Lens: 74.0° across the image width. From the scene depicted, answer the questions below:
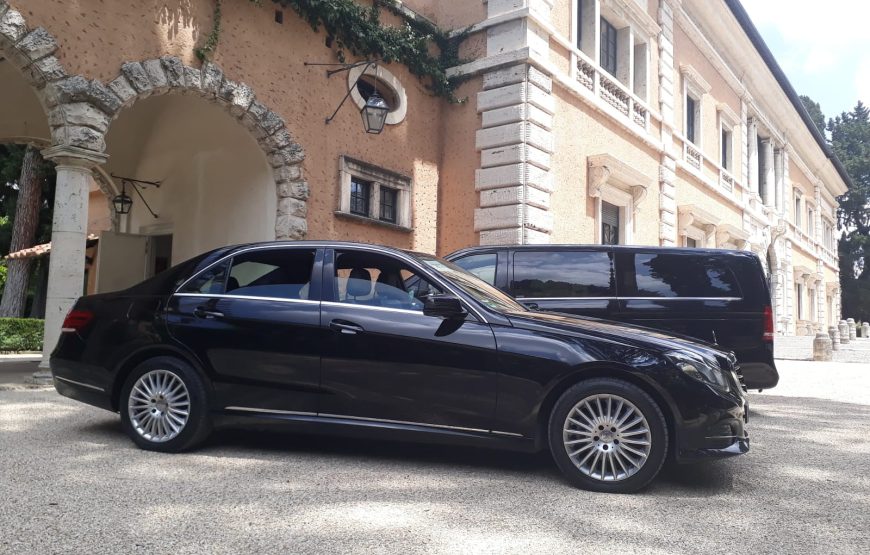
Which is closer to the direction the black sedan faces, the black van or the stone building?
the black van

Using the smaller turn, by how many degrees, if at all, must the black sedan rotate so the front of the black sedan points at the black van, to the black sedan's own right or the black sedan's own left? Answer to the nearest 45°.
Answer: approximately 45° to the black sedan's own left

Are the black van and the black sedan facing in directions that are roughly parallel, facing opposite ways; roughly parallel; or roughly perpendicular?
roughly parallel, facing opposite ways

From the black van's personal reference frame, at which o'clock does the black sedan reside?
The black sedan is roughly at 10 o'clock from the black van.

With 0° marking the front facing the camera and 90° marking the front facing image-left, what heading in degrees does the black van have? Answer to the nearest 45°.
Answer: approximately 90°

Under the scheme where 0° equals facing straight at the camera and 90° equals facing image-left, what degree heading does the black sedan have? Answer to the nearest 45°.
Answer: approximately 270°

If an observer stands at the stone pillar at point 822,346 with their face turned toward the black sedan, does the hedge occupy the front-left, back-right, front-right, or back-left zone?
front-right
